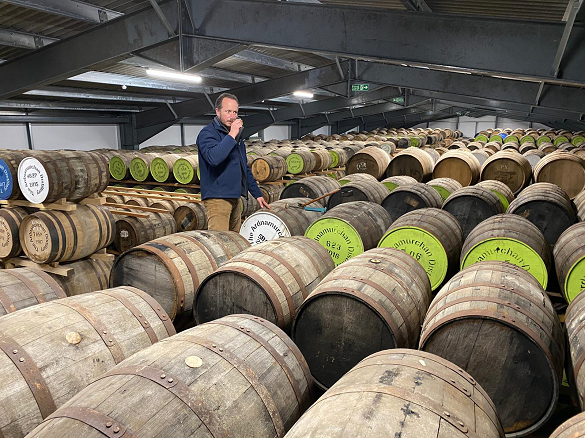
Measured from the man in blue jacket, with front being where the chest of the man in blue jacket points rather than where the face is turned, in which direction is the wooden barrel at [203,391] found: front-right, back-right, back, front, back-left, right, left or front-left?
front-right

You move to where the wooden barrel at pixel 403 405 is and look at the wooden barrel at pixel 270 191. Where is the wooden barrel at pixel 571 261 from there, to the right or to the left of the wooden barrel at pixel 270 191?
right

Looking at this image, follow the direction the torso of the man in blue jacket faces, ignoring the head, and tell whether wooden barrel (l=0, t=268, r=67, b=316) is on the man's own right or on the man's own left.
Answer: on the man's own right

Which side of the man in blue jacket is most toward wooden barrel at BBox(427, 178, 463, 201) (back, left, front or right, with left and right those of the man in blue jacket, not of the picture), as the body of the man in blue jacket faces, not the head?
left

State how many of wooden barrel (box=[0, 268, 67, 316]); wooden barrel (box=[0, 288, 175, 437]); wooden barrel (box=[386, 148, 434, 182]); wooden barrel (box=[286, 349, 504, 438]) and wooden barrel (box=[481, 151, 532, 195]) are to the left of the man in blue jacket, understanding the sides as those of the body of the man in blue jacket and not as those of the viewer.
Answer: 2

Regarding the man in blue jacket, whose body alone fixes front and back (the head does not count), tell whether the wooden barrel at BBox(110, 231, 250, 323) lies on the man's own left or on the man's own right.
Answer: on the man's own right

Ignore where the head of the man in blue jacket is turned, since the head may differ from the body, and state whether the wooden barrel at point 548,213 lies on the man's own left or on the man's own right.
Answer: on the man's own left

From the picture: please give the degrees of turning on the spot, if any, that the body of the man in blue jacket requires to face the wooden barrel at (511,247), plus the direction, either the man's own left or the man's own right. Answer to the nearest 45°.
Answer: approximately 45° to the man's own left

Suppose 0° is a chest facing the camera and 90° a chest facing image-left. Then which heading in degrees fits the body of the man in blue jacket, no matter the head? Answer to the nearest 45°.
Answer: approximately 315°
